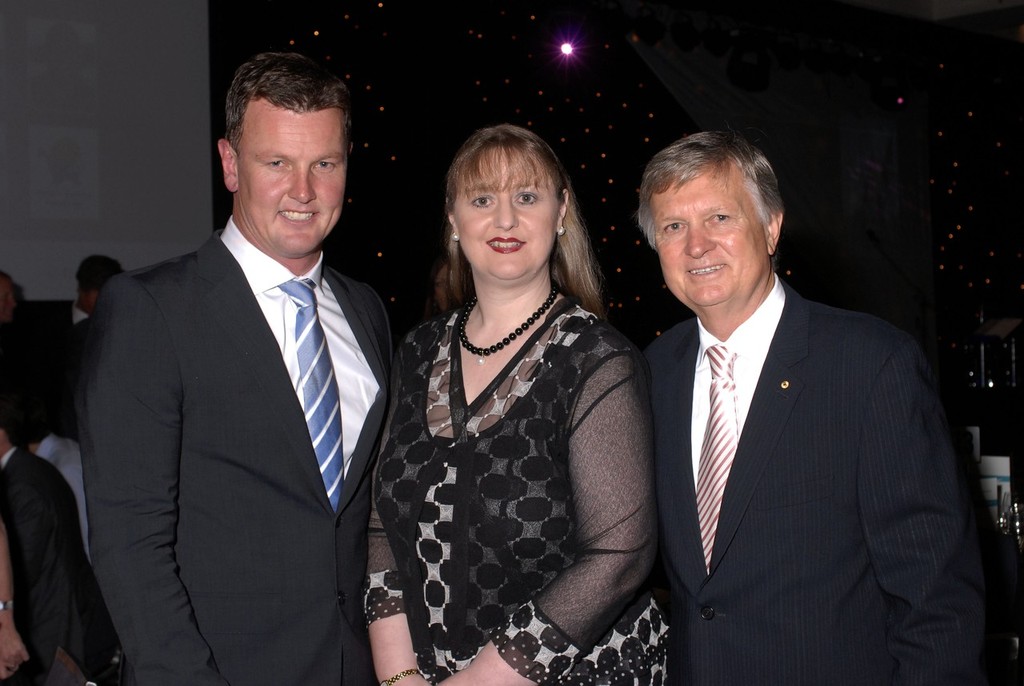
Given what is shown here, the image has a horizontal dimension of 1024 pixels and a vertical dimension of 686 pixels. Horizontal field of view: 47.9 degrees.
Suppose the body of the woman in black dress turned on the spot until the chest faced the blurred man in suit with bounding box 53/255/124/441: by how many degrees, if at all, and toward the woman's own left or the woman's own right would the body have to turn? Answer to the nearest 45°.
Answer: approximately 90° to the woman's own right

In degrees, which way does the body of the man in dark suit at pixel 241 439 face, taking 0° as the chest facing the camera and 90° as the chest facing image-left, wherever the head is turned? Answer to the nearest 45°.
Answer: approximately 315°

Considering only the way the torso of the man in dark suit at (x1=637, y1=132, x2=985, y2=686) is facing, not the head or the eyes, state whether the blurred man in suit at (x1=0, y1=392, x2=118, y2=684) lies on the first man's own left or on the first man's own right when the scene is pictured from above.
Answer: on the first man's own right

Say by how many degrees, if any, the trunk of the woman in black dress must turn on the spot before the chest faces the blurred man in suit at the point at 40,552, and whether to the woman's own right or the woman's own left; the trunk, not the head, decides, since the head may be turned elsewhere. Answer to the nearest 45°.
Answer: approximately 90° to the woman's own right

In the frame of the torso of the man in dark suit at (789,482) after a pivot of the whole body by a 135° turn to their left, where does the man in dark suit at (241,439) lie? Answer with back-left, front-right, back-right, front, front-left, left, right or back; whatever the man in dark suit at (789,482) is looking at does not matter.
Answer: back

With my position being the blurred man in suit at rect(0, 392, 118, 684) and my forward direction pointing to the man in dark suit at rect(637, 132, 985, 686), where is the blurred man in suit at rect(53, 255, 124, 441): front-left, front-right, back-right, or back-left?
back-left

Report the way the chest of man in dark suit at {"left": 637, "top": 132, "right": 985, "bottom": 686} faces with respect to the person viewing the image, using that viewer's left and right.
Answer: facing the viewer and to the left of the viewer

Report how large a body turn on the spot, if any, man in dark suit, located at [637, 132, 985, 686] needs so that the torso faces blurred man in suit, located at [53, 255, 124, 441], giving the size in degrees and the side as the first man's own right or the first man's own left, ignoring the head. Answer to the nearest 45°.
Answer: approximately 90° to the first man's own right

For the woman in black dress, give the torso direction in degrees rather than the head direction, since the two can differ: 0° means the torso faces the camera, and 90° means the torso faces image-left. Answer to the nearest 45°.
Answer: approximately 45°

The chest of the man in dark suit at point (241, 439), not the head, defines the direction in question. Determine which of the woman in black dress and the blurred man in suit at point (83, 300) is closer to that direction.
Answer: the woman in black dress

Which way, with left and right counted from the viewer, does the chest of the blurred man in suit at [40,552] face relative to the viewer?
facing to the left of the viewer
